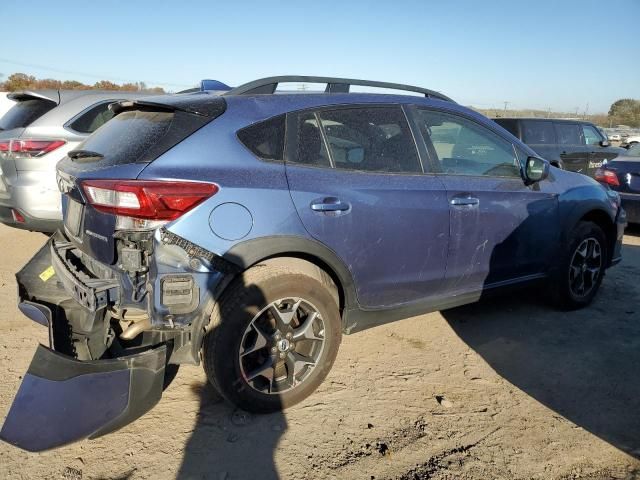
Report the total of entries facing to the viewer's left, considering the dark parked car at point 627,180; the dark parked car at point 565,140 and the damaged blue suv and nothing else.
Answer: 0

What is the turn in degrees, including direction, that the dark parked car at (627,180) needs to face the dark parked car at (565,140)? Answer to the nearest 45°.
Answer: approximately 45° to its left

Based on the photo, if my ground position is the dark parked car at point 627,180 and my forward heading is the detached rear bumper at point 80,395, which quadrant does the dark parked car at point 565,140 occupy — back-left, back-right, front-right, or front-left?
back-right

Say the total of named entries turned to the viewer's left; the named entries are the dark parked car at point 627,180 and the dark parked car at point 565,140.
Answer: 0

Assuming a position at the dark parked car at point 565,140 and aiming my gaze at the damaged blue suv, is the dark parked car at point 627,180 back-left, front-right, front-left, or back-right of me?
front-left

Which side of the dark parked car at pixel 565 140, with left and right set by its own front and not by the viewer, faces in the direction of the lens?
right

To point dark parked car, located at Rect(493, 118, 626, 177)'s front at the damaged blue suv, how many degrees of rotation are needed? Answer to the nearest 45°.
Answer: approximately 90° to its right

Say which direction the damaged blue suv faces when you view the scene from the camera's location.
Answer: facing away from the viewer and to the right of the viewer

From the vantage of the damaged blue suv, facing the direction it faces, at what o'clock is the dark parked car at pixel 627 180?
The dark parked car is roughly at 12 o'clock from the damaged blue suv.

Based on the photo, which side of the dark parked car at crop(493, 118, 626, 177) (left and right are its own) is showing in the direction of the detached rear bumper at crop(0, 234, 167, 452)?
right

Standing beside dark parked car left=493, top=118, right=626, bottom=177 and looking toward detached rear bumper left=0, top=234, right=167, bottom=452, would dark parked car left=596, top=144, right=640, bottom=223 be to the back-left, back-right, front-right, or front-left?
front-left

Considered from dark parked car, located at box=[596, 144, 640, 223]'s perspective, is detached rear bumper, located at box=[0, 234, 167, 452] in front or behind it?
behind

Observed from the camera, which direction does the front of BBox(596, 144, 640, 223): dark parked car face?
facing away from the viewer and to the right of the viewer
